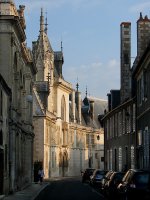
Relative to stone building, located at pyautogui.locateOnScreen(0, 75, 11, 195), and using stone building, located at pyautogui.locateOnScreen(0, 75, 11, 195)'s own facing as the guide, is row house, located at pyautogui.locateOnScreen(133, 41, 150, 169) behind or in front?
in front

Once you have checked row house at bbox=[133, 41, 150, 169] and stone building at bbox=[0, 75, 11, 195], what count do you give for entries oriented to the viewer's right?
1

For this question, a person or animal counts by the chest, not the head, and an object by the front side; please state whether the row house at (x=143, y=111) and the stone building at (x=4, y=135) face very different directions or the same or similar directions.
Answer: very different directions

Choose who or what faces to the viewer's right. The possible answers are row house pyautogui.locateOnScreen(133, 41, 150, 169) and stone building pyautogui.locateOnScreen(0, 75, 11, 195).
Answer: the stone building

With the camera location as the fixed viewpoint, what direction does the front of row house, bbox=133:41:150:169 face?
facing to the left of the viewer

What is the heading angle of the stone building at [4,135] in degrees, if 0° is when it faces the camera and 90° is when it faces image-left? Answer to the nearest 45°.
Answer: approximately 270°
